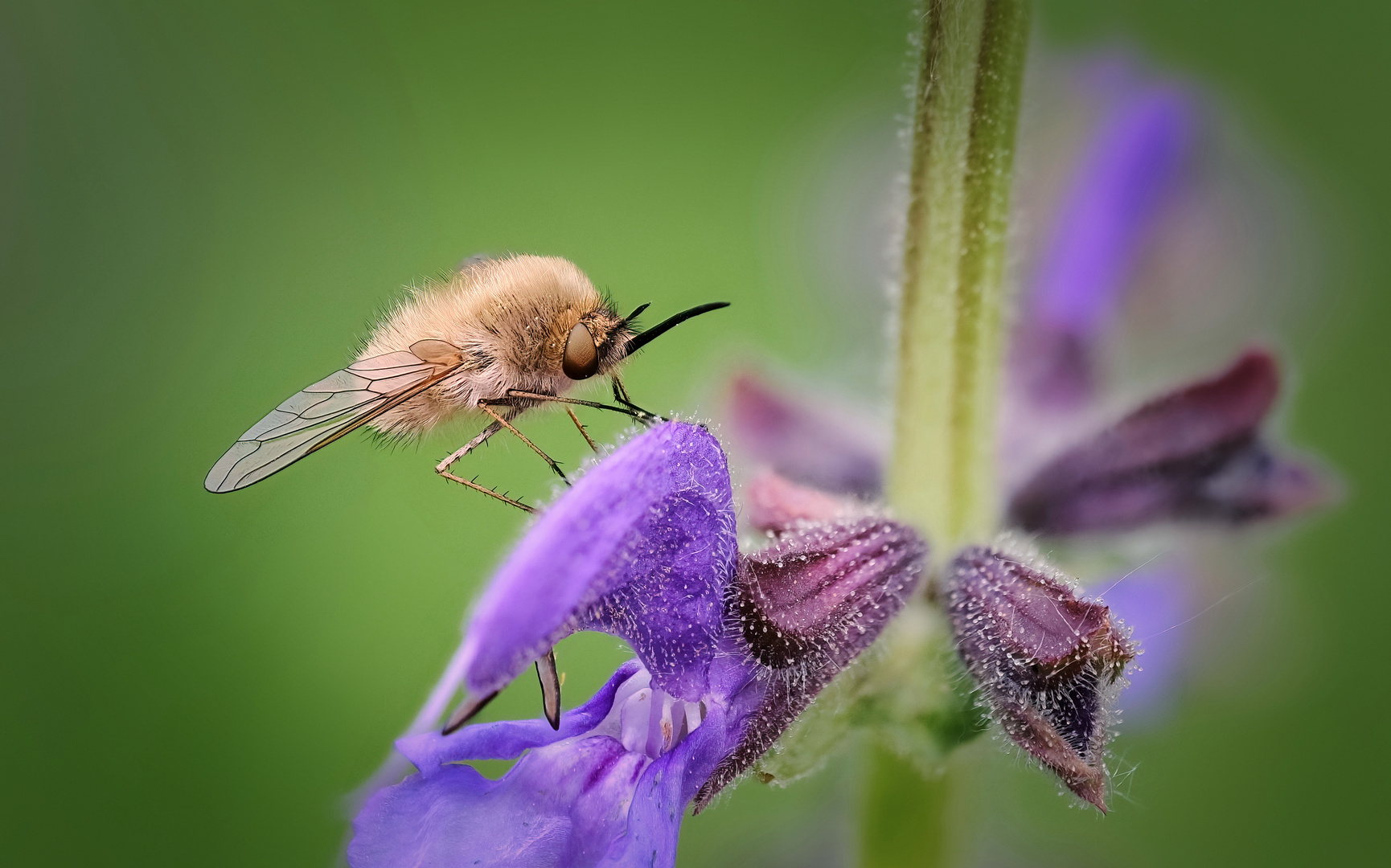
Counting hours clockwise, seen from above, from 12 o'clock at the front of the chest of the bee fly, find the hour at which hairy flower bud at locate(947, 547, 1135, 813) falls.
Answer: The hairy flower bud is roughly at 1 o'clock from the bee fly.

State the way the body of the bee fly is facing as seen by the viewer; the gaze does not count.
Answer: to the viewer's right

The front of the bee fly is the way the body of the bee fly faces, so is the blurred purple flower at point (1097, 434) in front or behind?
in front
